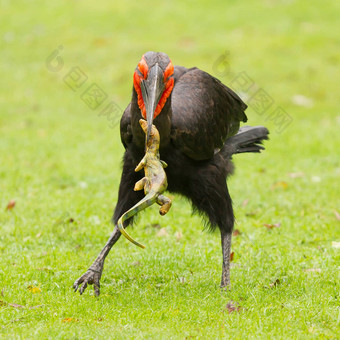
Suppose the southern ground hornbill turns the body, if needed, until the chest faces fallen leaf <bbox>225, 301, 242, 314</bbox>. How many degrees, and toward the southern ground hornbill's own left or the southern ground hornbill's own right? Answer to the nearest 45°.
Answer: approximately 45° to the southern ground hornbill's own left

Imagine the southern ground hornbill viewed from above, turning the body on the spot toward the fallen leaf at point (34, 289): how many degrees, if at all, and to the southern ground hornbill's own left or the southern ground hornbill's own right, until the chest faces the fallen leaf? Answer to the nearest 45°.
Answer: approximately 45° to the southern ground hornbill's own right

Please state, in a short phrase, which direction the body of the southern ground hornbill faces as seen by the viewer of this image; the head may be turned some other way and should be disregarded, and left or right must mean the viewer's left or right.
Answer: facing the viewer and to the left of the viewer

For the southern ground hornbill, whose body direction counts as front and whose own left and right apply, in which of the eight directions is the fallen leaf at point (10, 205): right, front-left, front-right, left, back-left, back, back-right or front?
right
